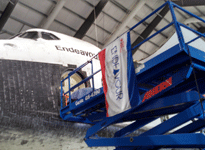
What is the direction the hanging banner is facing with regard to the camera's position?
facing the viewer and to the left of the viewer

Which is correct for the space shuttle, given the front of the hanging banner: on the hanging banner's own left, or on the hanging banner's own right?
on the hanging banner's own right

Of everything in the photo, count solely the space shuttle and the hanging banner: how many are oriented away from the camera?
0

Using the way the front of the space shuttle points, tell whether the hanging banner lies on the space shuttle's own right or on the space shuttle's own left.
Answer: on the space shuttle's own left

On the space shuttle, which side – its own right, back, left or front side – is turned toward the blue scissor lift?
left
